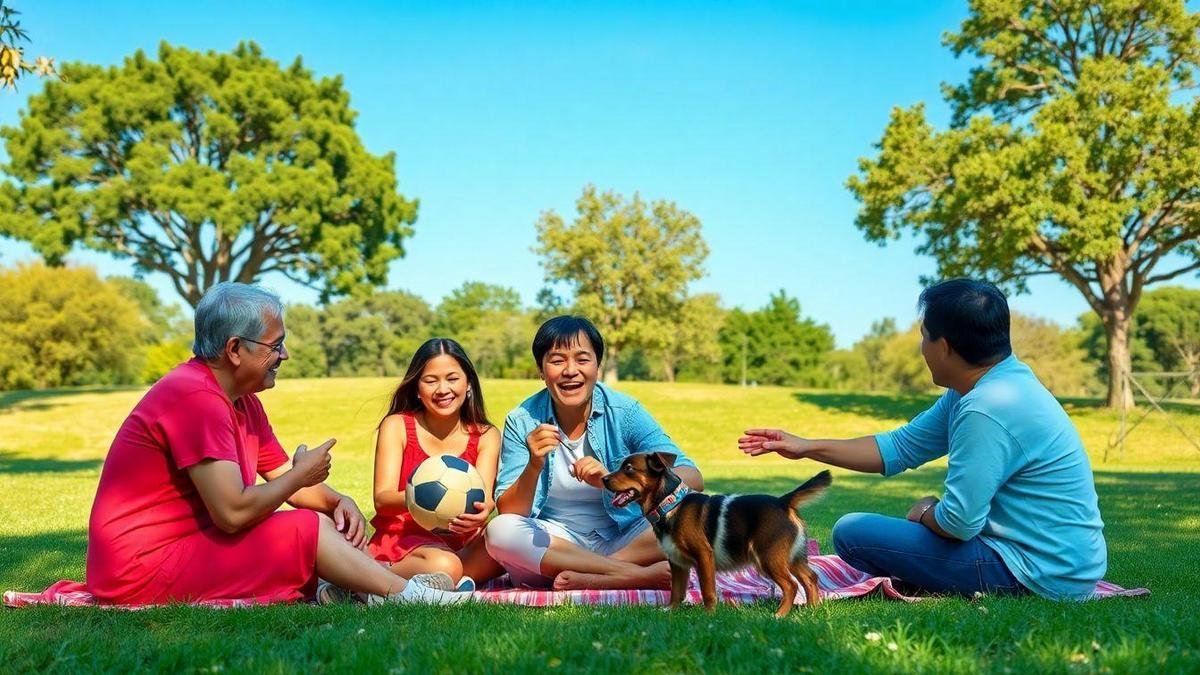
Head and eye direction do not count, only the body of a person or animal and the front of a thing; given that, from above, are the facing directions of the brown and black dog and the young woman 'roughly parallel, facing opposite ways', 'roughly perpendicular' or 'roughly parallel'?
roughly perpendicular

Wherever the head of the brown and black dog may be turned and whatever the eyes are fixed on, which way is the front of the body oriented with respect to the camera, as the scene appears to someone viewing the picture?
to the viewer's left

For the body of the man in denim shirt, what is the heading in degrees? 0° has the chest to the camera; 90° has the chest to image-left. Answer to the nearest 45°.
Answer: approximately 0°

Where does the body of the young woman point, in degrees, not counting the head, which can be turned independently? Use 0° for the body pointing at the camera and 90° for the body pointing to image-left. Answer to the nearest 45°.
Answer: approximately 0°

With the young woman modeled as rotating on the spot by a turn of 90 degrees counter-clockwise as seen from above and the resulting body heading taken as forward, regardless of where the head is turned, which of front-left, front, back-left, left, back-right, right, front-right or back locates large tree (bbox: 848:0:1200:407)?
front-left

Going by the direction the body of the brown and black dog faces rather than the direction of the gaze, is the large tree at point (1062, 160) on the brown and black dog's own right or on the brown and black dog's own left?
on the brown and black dog's own right

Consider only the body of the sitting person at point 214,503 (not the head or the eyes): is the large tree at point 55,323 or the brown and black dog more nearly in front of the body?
the brown and black dog

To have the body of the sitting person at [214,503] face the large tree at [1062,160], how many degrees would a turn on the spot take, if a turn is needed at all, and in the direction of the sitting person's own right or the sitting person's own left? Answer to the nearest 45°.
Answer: approximately 45° to the sitting person's own left

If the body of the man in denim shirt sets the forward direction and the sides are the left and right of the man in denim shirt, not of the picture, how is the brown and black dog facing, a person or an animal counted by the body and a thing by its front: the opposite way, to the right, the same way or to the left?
to the right

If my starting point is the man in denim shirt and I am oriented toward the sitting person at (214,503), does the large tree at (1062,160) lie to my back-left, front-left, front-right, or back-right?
back-right

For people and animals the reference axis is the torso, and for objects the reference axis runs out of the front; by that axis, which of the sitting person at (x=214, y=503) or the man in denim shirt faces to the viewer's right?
the sitting person

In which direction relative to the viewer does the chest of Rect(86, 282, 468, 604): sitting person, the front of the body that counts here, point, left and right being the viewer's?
facing to the right of the viewer

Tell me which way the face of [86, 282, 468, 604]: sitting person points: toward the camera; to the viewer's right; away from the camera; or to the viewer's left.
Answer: to the viewer's right
